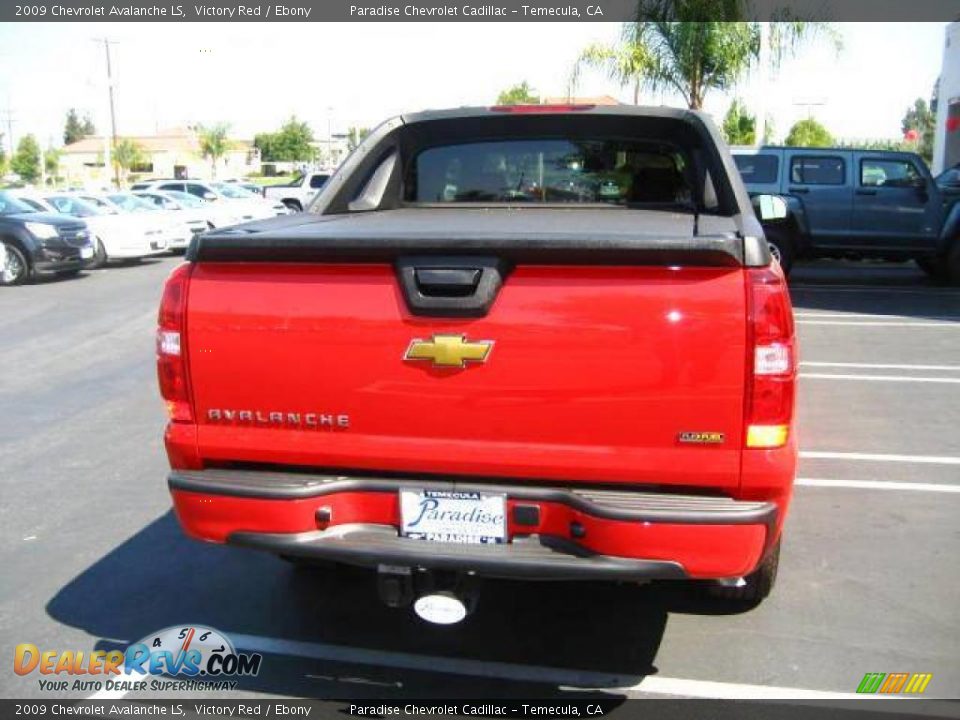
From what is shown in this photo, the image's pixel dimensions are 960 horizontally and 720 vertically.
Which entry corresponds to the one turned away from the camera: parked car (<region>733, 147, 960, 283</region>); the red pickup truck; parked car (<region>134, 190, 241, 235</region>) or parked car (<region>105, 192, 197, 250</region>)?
the red pickup truck

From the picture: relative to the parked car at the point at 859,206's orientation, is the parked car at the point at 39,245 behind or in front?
behind

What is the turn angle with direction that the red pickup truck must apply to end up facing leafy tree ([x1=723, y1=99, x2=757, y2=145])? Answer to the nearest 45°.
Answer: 0° — it already faces it

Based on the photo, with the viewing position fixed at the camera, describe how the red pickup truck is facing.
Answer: facing away from the viewer

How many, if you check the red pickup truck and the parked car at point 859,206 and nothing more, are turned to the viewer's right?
1

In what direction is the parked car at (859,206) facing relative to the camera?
to the viewer's right

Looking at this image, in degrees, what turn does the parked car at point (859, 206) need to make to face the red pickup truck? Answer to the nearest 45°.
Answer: approximately 90° to its right
